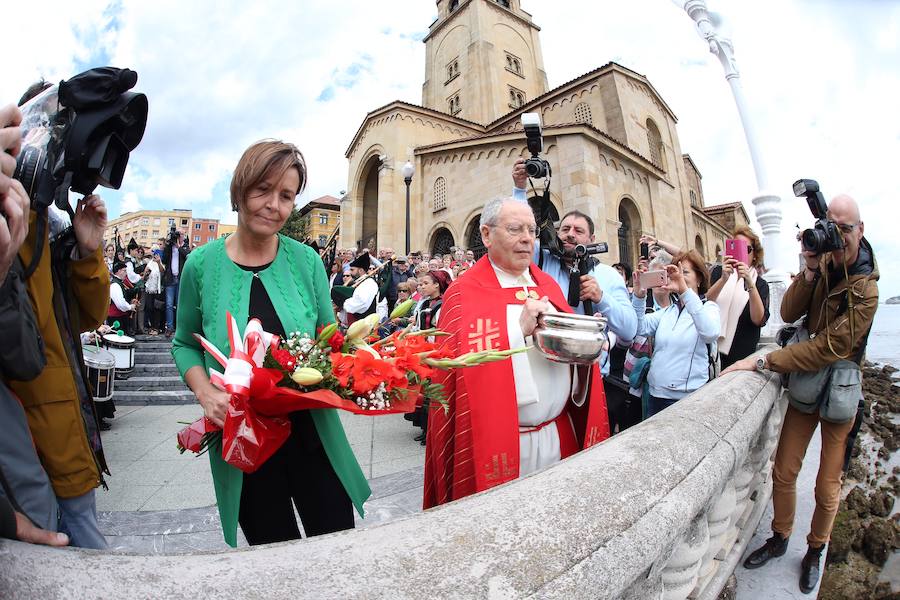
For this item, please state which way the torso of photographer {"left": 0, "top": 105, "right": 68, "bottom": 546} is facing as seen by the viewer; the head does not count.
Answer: to the viewer's right

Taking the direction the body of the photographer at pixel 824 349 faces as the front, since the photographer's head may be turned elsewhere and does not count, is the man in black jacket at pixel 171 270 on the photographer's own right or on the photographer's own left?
on the photographer's own right

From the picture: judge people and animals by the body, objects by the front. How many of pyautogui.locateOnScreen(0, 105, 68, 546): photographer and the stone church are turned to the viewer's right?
1

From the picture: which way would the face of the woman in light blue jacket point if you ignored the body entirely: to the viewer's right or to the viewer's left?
to the viewer's left

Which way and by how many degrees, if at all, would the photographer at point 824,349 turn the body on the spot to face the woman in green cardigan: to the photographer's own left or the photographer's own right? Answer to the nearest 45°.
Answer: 0° — they already face them

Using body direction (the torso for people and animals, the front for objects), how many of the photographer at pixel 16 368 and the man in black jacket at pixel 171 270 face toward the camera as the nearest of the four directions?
1

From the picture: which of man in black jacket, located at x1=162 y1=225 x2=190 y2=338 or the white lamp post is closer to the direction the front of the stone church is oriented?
the man in black jacket

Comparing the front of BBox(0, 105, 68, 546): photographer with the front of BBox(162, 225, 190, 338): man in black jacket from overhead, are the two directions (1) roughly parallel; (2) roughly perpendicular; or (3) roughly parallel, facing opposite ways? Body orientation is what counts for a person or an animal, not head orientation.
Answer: roughly perpendicular

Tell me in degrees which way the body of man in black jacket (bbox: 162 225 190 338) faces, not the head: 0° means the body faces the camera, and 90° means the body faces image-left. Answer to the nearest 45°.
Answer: approximately 0°
